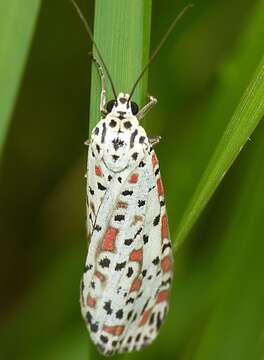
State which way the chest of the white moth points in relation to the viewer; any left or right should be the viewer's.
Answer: facing away from the viewer
